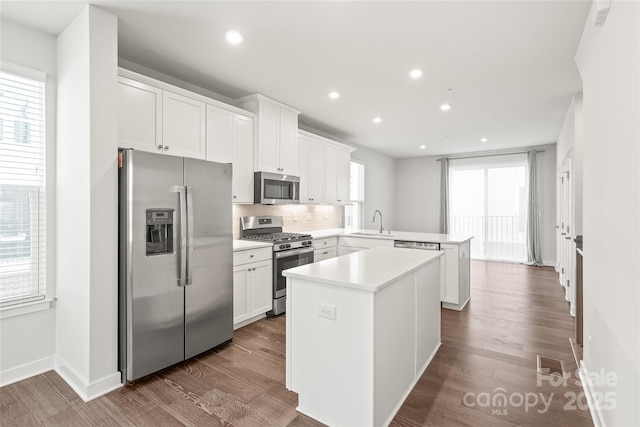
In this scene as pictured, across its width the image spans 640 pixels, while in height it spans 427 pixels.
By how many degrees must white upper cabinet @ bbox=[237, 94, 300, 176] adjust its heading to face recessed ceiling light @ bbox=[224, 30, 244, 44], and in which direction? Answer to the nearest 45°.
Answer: approximately 45° to its right

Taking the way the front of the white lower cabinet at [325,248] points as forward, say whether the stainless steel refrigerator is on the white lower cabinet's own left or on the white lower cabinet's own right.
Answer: on the white lower cabinet's own right

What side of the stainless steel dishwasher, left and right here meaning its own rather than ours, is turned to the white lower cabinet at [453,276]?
left

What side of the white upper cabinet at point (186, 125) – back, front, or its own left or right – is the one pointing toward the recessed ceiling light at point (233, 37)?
front

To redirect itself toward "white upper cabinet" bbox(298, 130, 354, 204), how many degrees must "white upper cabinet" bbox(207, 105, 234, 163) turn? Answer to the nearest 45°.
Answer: approximately 90° to its left

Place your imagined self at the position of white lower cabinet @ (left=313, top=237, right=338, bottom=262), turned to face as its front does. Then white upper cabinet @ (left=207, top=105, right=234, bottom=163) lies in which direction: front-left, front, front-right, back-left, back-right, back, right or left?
right

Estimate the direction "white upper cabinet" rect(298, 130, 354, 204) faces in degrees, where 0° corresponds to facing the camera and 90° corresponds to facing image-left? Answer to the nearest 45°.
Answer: approximately 315°

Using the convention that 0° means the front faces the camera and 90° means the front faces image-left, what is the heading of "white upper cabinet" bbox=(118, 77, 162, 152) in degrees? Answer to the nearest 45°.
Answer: approximately 315°

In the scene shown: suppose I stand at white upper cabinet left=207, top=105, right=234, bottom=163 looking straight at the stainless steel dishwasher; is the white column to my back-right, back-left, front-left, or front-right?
back-right

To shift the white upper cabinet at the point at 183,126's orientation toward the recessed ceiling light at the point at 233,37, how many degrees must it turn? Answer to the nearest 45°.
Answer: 0° — it already faces it

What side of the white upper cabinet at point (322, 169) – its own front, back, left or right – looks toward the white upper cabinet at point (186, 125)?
right

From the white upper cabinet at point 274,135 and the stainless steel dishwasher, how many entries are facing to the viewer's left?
0
